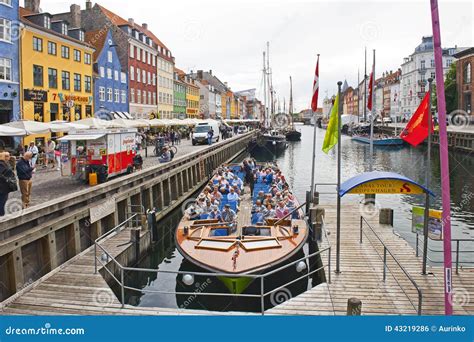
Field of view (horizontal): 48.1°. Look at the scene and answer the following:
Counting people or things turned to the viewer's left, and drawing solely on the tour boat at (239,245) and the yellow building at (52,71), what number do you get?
0

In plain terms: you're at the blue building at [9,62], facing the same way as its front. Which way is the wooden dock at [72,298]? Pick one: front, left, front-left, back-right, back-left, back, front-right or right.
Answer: front-right

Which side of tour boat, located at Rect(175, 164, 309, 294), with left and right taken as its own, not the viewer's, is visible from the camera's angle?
front

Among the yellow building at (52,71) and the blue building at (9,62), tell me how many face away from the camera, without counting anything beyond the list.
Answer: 0

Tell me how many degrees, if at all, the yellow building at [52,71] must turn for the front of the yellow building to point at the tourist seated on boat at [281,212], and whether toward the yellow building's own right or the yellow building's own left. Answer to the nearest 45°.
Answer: approximately 45° to the yellow building's own right

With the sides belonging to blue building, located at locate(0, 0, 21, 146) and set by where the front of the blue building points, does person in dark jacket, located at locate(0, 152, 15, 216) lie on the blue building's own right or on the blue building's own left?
on the blue building's own right

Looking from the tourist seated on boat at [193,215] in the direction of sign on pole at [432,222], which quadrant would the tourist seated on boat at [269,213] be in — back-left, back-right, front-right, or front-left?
front-left

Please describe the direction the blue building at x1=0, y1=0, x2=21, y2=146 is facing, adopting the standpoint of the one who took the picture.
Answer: facing the viewer and to the right of the viewer

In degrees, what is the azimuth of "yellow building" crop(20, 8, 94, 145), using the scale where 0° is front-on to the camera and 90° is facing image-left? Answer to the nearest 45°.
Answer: approximately 315°

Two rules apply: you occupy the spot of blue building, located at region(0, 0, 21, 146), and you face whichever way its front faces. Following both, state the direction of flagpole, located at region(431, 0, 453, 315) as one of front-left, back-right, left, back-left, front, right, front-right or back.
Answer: front-right

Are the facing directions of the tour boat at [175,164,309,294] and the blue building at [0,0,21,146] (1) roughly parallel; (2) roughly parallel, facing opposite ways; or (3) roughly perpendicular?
roughly perpendicular

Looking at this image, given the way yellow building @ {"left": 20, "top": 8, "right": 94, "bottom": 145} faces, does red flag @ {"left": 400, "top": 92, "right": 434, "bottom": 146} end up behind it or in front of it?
in front

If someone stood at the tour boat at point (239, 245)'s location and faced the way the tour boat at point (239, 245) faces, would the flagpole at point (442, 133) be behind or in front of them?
in front

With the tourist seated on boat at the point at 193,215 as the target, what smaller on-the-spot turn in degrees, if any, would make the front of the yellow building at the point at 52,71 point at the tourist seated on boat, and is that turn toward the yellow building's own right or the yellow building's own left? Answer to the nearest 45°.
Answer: approximately 45° to the yellow building's own right
